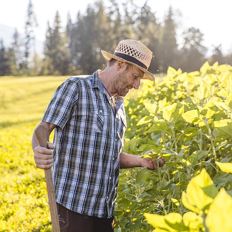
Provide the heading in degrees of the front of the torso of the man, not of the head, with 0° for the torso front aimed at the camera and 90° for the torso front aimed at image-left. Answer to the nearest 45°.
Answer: approximately 315°
